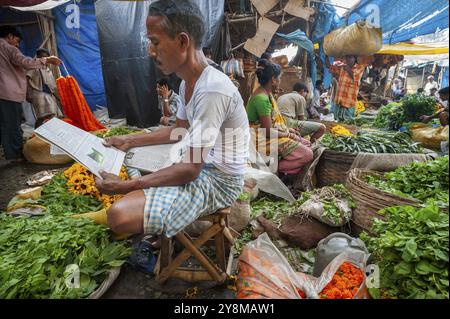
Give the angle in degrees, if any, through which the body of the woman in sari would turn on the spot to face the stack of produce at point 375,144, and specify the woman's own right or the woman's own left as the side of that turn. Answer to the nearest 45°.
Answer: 0° — they already face it

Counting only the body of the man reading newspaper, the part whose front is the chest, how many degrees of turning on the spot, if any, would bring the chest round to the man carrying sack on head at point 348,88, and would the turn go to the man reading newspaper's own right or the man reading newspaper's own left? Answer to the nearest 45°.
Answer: approximately 135° to the man reading newspaper's own right

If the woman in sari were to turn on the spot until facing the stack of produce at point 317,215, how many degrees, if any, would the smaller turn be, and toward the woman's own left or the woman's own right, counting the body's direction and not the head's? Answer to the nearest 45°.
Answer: approximately 90° to the woman's own right

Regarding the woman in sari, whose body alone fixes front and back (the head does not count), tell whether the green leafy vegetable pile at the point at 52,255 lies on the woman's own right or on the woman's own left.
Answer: on the woman's own right

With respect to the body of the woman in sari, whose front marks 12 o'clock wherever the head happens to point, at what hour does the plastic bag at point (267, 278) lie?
The plastic bag is roughly at 3 o'clock from the woman in sari.

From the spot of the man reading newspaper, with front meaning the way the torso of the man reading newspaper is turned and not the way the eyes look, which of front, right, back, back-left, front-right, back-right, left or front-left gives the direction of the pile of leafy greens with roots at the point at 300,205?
back-right

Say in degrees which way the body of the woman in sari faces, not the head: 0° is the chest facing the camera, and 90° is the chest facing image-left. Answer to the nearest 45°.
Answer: approximately 270°

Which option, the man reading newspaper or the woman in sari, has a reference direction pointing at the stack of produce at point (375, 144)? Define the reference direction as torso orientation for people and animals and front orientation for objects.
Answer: the woman in sari

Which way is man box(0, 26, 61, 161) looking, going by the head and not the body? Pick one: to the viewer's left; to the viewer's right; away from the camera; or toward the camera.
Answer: to the viewer's right

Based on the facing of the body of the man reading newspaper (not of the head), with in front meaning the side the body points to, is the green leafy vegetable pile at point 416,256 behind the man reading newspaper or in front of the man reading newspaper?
behind

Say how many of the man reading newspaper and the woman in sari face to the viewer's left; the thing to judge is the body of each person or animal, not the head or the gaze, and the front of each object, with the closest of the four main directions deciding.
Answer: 1

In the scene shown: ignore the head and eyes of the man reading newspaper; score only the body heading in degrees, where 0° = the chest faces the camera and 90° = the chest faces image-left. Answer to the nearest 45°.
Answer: approximately 90°

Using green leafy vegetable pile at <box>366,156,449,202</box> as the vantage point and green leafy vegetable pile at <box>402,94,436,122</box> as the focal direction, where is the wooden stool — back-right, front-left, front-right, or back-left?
back-left

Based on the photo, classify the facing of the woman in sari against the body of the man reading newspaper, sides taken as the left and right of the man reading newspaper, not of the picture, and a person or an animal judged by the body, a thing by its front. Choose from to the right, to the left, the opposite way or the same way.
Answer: the opposite way

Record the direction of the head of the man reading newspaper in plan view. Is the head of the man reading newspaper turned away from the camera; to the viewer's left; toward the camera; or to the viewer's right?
to the viewer's left
